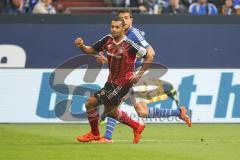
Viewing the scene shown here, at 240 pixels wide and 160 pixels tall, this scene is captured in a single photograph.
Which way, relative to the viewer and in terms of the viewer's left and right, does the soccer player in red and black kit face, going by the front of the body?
facing the viewer and to the left of the viewer
